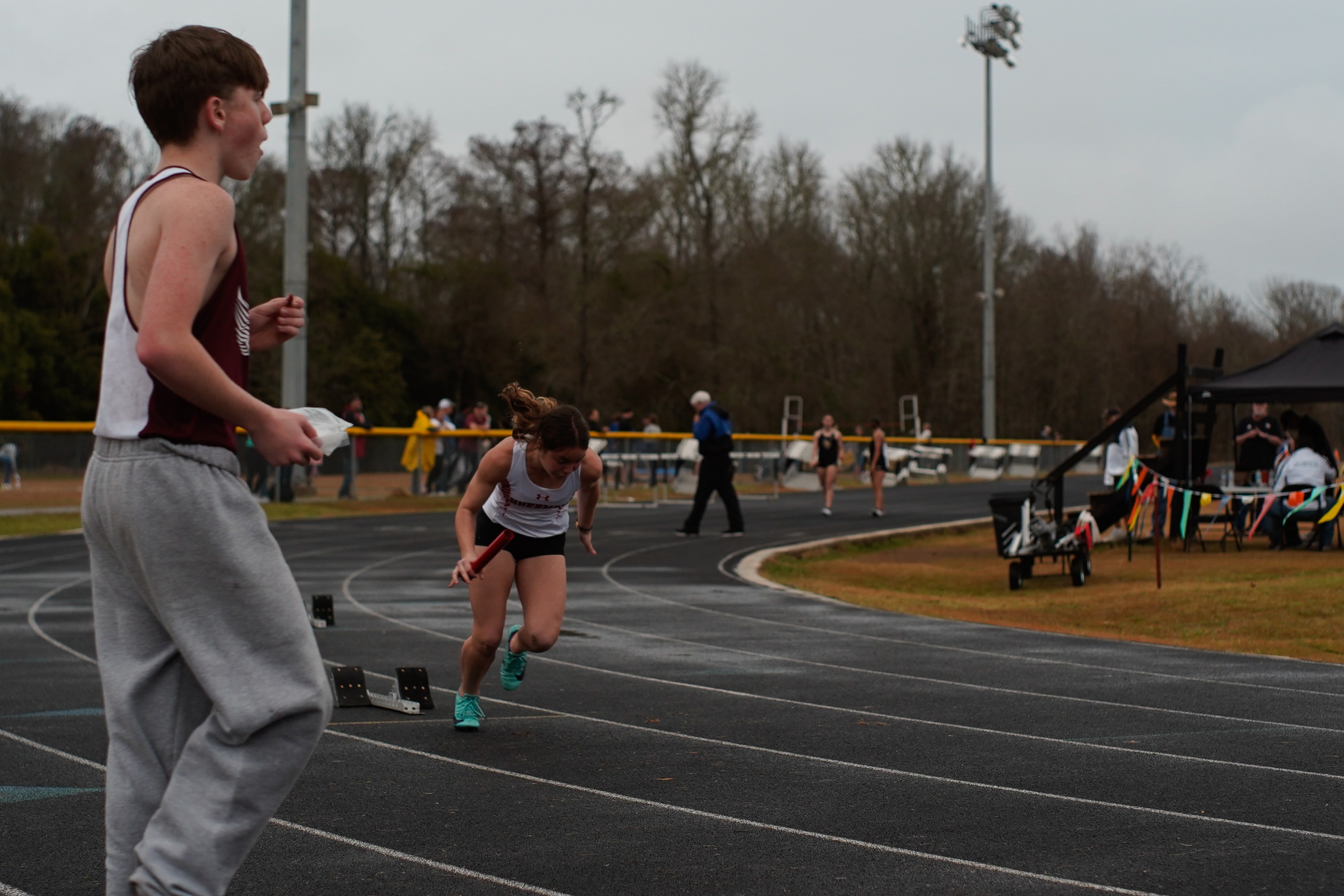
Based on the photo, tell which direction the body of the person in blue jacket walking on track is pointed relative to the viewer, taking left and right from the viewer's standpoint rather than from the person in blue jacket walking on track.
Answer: facing to the left of the viewer

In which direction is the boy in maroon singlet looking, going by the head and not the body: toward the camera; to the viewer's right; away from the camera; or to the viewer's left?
to the viewer's right

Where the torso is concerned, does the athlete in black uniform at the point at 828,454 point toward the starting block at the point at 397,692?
yes

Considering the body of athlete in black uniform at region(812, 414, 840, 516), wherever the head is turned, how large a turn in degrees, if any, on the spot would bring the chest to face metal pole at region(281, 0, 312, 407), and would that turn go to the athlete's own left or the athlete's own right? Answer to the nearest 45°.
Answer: approximately 45° to the athlete's own right

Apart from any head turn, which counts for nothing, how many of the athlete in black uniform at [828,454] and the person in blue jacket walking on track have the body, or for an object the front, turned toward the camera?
1

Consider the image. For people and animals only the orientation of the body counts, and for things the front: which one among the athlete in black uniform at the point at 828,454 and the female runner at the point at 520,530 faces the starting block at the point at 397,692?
the athlete in black uniform

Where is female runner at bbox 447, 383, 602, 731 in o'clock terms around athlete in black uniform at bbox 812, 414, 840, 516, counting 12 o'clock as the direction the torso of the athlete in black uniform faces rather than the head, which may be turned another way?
The female runner is roughly at 12 o'clock from the athlete in black uniform.

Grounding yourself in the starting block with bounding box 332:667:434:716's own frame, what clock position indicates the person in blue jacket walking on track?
The person in blue jacket walking on track is roughly at 8 o'clock from the starting block.

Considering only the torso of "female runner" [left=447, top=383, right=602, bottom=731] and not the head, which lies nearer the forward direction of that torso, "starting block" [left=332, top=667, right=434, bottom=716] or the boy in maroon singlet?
the boy in maroon singlet
